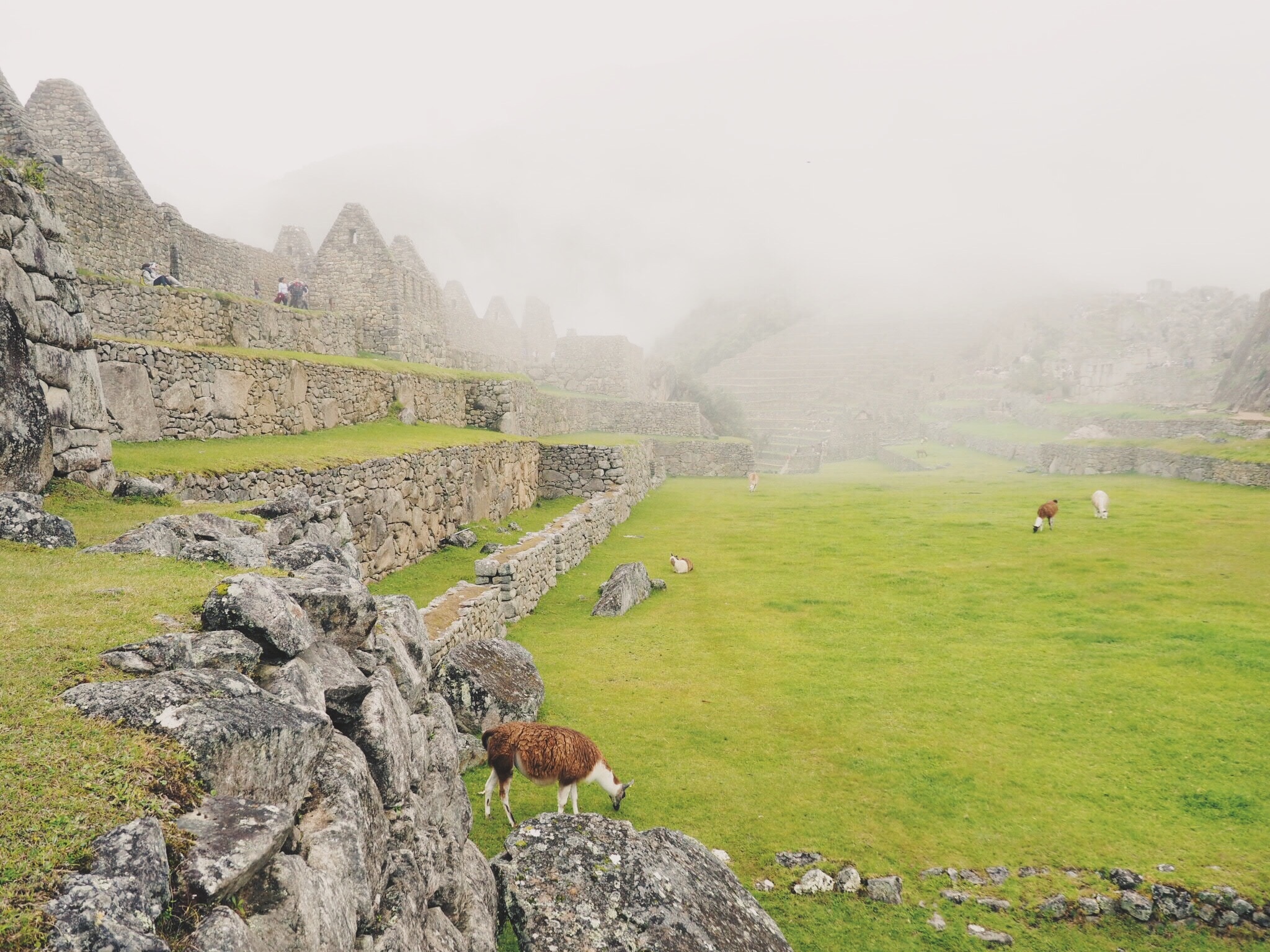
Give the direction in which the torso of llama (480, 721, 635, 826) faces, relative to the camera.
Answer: to the viewer's right

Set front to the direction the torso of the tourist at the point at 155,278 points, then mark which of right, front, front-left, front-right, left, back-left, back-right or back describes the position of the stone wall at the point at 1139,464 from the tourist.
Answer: front

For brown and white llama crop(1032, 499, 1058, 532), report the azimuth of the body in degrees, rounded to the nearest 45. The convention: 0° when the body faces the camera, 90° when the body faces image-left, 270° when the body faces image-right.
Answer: approximately 45°

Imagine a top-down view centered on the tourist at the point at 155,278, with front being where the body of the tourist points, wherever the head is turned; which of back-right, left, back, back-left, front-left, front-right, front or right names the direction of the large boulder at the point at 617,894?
right

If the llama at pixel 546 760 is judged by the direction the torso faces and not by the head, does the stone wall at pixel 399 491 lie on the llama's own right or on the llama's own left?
on the llama's own left

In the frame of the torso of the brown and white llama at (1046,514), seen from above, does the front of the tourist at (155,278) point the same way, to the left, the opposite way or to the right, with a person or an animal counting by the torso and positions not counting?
the opposite way

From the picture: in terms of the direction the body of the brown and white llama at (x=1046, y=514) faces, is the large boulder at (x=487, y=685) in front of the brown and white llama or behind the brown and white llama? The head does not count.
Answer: in front

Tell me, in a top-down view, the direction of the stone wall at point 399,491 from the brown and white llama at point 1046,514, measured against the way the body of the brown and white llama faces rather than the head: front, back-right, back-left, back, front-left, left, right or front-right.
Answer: front

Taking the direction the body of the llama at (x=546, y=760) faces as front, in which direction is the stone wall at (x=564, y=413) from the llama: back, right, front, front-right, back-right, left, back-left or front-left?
left

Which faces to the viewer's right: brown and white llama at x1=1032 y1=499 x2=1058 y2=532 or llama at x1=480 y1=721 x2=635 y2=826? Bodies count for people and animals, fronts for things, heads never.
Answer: the llama

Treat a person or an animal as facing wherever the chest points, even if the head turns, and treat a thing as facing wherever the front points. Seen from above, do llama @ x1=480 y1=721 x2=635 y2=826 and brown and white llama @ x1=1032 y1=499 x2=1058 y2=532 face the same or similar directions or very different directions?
very different directions

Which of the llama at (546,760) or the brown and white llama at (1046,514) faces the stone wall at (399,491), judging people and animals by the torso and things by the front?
the brown and white llama

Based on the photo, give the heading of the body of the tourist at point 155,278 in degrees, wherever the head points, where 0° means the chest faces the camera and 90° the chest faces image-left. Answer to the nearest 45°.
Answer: approximately 270°

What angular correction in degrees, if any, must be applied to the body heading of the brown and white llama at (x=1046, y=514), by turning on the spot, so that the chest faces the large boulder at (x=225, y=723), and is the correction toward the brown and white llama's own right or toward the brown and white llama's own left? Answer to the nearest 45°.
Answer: approximately 45° to the brown and white llama's own left

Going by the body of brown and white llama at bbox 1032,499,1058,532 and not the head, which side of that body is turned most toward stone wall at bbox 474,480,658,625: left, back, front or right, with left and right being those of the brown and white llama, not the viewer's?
front
